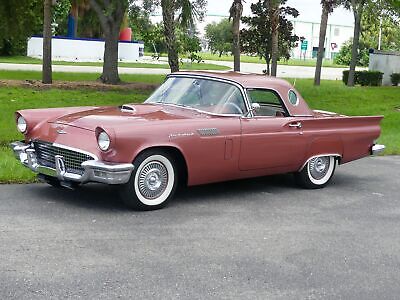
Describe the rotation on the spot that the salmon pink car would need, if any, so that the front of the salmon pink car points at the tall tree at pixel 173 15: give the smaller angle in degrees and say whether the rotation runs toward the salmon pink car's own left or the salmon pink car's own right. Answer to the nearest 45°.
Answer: approximately 135° to the salmon pink car's own right

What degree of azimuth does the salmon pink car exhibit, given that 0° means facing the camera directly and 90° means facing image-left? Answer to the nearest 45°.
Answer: approximately 45°

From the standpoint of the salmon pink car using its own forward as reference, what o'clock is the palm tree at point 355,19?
The palm tree is roughly at 5 o'clock from the salmon pink car.

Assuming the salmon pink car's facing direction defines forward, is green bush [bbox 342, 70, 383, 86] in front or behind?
behind

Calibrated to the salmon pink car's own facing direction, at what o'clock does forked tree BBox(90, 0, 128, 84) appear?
The forked tree is roughly at 4 o'clock from the salmon pink car.

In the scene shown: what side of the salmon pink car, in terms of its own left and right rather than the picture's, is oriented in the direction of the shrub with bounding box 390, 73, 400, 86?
back
